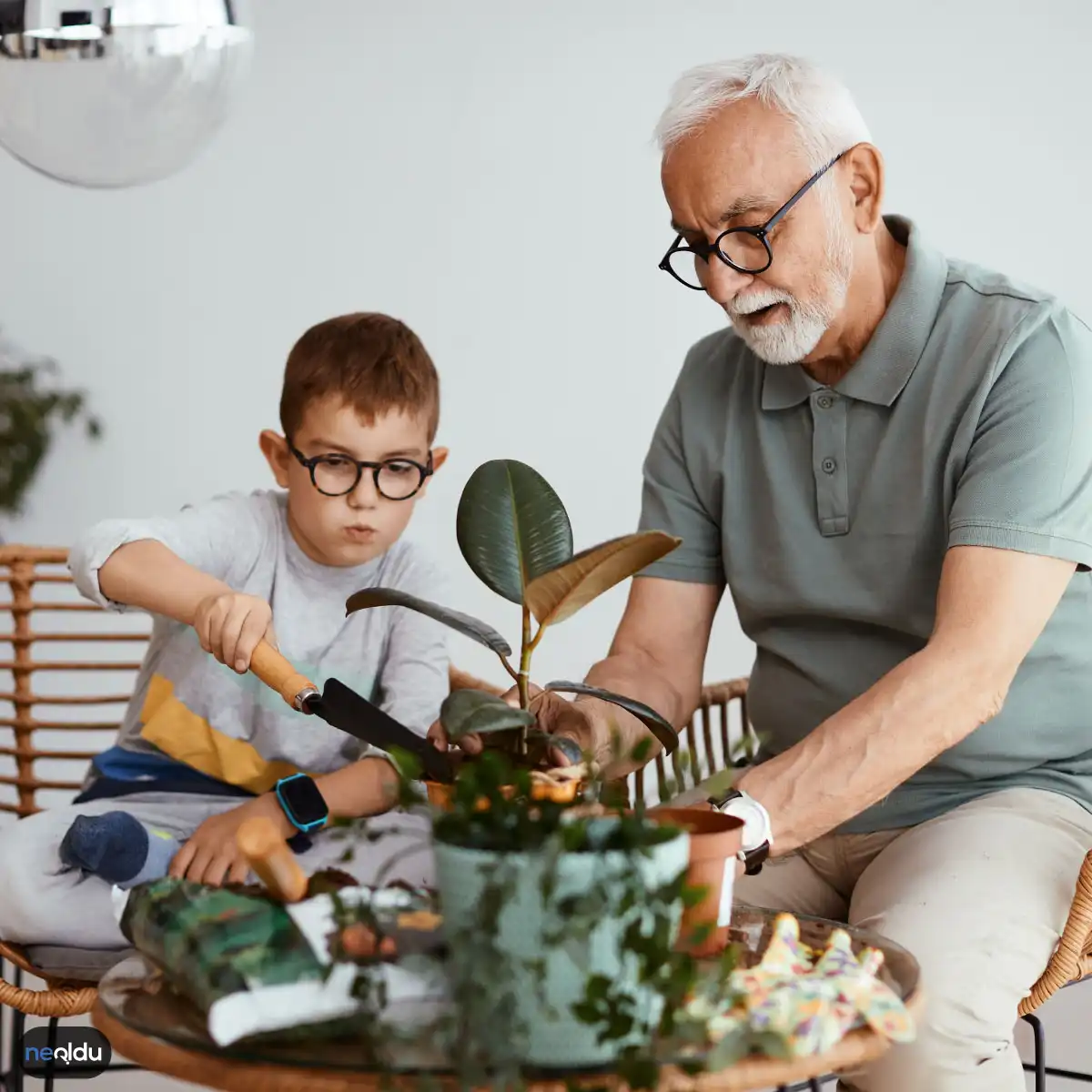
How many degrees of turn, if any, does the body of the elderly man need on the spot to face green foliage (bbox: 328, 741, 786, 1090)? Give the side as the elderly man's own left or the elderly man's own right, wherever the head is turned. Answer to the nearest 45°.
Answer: approximately 45° to the elderly man's own left

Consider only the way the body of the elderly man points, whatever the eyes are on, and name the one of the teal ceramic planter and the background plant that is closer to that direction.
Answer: the teal ceramic planter

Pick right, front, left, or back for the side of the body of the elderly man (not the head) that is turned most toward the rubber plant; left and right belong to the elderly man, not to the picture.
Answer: front

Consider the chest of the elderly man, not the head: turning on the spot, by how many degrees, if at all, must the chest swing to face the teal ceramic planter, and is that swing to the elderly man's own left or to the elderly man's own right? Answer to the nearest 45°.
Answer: approximately 45° to the elderly man's own left

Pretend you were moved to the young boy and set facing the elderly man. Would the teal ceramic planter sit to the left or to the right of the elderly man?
right

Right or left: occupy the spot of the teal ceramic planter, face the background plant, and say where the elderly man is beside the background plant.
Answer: right

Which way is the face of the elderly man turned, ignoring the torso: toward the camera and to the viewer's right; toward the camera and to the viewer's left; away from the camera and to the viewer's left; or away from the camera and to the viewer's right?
toward the camera and to the viewer's left

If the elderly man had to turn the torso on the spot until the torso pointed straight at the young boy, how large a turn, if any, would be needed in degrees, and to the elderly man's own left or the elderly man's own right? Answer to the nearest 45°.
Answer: approximately 45° to the elderly man's own right

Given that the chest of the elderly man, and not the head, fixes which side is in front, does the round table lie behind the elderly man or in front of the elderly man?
in front

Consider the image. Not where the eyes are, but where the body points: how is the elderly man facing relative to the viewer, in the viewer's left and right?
facing the viewer and to the left of the viewer
